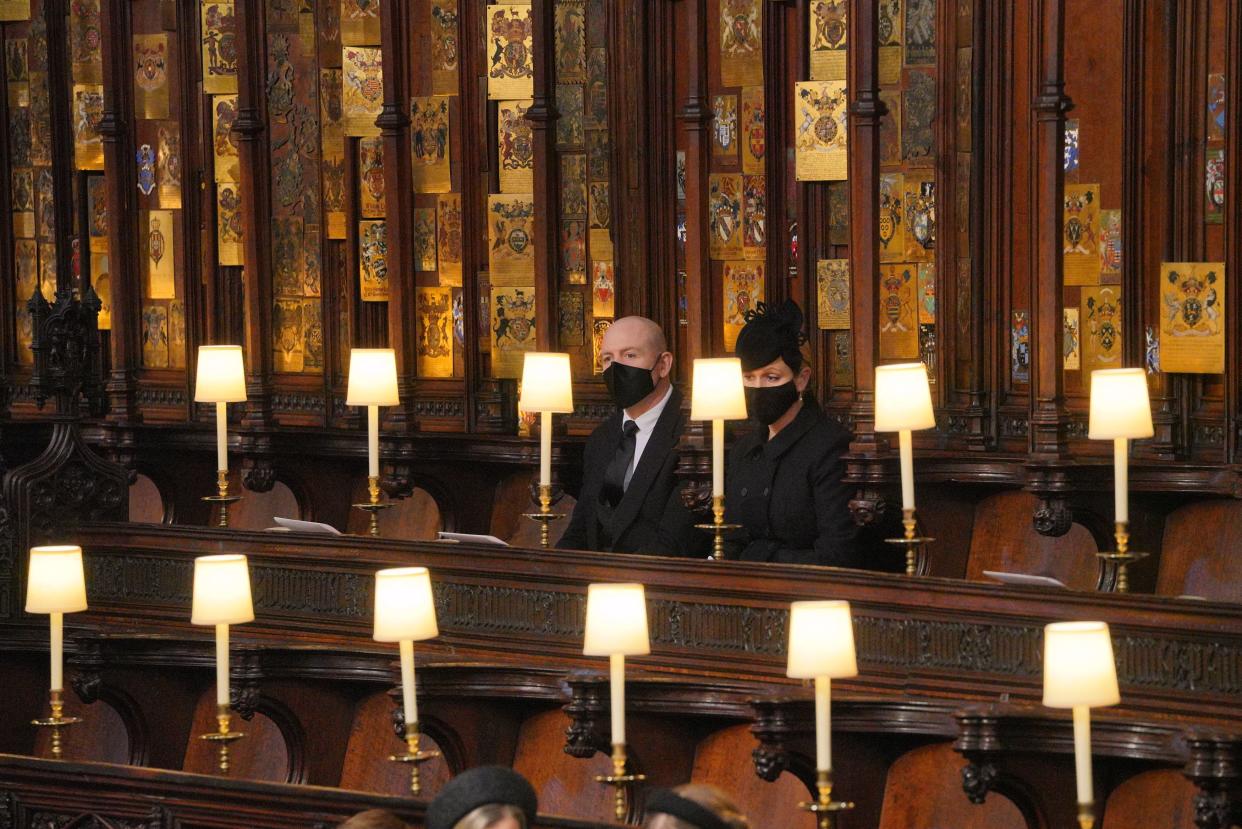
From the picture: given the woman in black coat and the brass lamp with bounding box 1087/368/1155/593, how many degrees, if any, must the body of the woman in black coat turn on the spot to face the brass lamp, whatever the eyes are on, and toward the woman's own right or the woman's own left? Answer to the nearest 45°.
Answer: approximately 90° to the woman's own left

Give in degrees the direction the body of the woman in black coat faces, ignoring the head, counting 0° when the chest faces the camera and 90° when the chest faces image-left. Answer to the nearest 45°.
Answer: approximately 45°

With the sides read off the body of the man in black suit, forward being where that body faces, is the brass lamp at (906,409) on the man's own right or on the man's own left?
on the man's own left

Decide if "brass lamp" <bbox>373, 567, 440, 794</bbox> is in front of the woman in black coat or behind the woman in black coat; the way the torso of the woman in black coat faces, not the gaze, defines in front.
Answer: in front

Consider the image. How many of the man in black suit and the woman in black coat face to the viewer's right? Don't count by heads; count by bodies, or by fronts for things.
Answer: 0

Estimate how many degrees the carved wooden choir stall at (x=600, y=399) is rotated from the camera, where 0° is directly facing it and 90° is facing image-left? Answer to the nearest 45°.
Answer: approximately 45°

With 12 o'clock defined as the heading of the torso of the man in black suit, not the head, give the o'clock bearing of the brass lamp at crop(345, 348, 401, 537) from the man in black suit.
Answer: The brass lamp is roughly at 2 o'clock from the man in black suit.

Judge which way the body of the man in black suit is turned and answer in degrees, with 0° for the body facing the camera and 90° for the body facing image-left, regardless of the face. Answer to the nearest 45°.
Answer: approximately 45°
